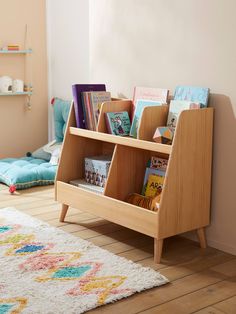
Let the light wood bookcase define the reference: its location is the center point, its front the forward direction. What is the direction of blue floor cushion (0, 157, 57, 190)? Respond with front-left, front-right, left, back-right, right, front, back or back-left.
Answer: right

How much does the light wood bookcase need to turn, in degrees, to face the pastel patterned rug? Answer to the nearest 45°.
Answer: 0° — it already faces it

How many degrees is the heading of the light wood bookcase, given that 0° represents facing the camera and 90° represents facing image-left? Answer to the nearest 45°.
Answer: approximately 45°
